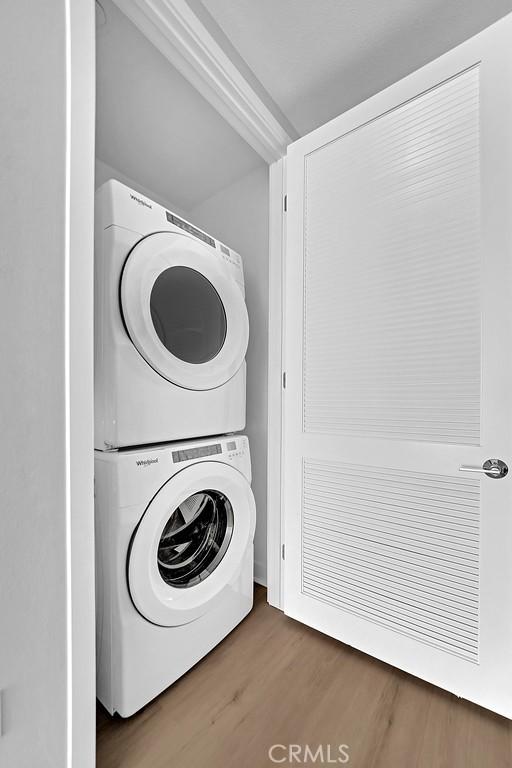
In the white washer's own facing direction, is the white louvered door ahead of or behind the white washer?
ahead

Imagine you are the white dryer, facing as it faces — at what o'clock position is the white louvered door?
The white louvered door is roughly at 11 o'clock from the white dryer.

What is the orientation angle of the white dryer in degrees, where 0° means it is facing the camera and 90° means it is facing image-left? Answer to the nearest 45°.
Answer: approximately 315°

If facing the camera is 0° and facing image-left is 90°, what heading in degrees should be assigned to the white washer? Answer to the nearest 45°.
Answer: approximately 315°
